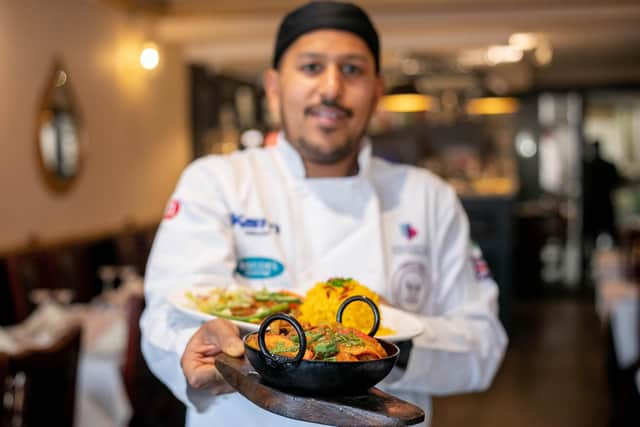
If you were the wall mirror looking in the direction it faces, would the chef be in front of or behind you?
in front

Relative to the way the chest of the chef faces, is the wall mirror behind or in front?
behind

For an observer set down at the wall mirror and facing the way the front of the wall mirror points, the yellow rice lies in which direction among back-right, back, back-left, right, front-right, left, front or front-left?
front-right

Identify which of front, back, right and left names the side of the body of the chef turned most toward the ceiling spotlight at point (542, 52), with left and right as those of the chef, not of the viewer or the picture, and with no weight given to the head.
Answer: back

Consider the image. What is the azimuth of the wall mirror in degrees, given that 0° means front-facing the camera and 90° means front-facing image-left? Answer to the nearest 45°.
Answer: approximately 315°

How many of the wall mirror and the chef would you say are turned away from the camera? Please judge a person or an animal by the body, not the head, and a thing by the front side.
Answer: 0

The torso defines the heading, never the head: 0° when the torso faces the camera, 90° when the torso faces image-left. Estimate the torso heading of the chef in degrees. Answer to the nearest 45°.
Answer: approximately 0°

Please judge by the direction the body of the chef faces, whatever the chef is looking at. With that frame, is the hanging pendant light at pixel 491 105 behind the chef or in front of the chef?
behind
